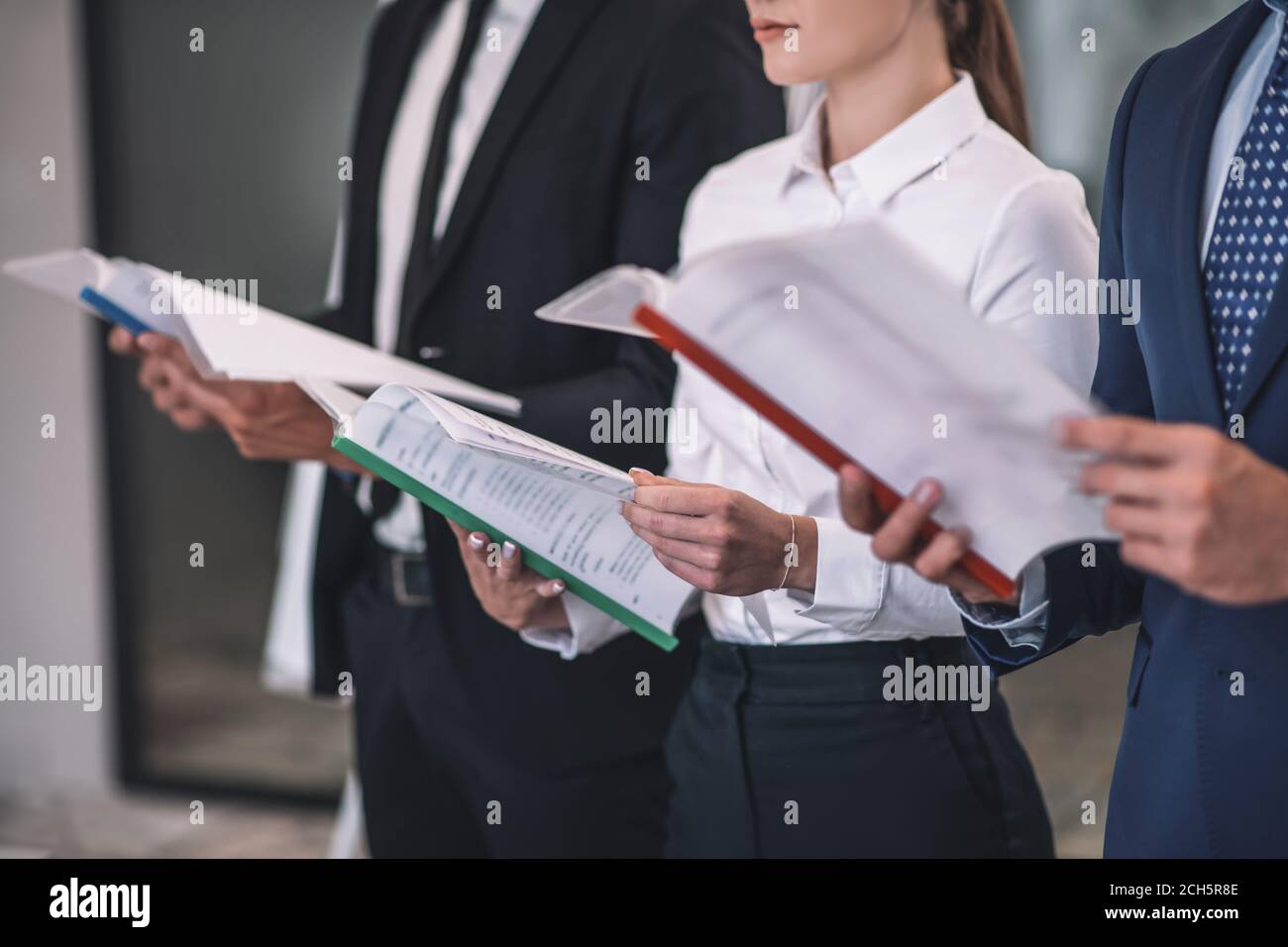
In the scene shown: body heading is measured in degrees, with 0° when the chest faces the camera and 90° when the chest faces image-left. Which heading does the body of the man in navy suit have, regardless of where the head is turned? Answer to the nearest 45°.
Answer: approximately 45°

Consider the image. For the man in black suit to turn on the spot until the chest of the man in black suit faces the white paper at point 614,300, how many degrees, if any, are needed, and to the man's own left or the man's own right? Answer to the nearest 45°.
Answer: approximately 45° to the man's own left

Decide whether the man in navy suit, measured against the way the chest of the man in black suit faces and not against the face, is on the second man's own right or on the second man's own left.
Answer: on the second man's own left

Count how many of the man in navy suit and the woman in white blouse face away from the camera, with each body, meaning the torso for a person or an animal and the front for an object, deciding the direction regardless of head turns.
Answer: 0

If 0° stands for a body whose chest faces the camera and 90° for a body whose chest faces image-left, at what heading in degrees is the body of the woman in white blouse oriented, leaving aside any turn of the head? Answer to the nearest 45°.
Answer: approximately 45°
